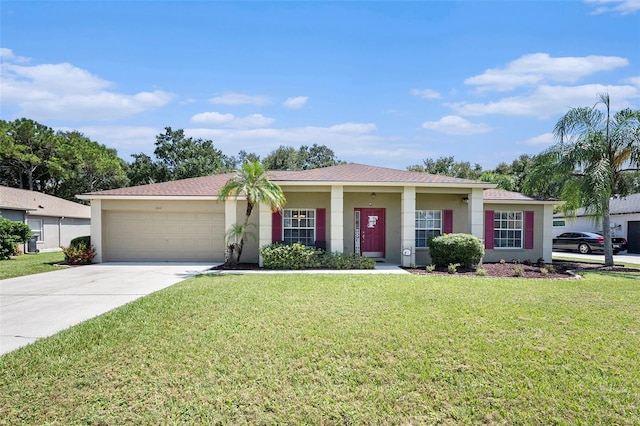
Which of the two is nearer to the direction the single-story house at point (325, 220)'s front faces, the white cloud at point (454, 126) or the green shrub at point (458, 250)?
the green shrub

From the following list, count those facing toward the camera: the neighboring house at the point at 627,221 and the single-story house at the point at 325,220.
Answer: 2

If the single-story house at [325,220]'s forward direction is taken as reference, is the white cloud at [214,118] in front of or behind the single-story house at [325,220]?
behind

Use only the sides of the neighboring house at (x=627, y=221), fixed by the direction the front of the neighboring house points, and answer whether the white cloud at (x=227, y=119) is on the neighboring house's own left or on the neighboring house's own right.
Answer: on the neighboring house's own right

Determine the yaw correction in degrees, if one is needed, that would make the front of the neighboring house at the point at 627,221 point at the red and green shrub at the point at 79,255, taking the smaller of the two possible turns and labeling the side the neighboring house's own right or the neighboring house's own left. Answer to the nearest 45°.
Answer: approximately 45° to the neighboring house's own right

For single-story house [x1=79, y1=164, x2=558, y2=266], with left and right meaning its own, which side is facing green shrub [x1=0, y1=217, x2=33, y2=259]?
right

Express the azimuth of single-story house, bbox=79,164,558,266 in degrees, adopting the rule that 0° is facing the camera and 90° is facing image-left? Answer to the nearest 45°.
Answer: approximately 0°
